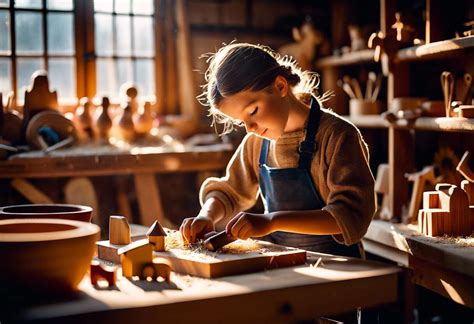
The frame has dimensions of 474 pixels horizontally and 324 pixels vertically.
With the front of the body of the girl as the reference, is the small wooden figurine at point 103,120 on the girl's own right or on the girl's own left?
on the girl's own right

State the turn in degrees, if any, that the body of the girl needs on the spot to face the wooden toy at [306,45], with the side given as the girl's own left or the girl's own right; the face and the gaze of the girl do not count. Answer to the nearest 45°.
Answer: approximately 135° to the girl's own right

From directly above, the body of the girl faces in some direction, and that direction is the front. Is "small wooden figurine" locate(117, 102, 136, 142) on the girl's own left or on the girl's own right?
on the girl's own right

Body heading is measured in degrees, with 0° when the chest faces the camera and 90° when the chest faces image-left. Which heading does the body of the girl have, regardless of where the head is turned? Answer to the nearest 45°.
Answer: approximately 45°

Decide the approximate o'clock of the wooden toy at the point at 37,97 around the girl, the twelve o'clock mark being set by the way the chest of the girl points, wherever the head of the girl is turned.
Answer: The wooden toy is roughly at 3 o'clock from the girl.

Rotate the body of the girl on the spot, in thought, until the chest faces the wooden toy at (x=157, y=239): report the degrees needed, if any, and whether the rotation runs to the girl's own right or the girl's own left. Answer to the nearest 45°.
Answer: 0° — they already face it

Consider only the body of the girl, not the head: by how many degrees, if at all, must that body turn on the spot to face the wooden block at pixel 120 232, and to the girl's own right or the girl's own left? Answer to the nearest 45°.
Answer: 0° — they already face it

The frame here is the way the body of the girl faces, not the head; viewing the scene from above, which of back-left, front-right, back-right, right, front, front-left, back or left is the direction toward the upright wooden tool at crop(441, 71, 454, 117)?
back

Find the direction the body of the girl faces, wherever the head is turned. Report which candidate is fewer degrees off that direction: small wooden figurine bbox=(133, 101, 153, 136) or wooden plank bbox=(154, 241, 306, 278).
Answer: the wooden plank
